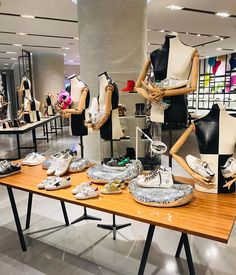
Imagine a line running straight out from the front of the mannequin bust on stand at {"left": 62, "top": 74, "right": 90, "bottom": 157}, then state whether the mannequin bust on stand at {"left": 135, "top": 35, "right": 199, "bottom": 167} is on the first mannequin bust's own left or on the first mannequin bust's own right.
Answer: on the first mannequin bust's own left

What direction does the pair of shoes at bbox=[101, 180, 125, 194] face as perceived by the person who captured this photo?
facing to the left of the viewer

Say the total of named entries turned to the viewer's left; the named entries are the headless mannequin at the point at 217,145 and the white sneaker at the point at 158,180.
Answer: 1

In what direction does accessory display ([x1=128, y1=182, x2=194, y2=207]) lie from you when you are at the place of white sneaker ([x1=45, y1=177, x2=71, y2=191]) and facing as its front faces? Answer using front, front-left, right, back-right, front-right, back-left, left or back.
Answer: back-left
